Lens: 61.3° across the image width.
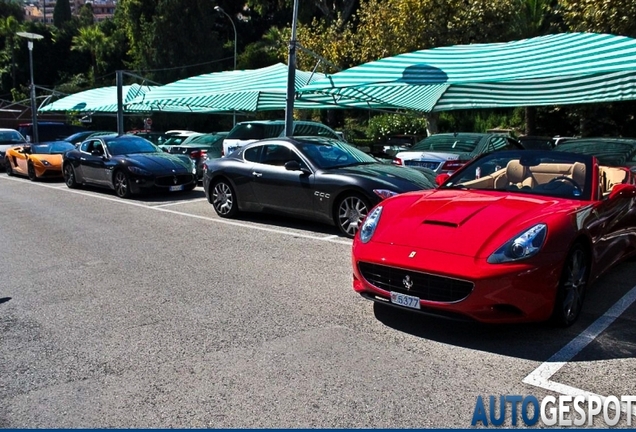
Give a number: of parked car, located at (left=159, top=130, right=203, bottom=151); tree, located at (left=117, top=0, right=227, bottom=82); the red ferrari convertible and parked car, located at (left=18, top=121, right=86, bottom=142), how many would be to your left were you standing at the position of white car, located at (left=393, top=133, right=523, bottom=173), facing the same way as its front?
3

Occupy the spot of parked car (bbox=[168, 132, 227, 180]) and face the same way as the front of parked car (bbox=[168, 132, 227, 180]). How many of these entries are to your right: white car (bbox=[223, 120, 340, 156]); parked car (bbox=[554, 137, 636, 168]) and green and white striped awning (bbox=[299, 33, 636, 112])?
3

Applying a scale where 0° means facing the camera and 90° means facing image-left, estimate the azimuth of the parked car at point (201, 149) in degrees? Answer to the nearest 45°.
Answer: approximately 225°

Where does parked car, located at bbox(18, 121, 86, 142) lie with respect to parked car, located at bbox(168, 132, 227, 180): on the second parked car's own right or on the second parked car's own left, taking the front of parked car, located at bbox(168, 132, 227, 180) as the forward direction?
on the second parked car's own left

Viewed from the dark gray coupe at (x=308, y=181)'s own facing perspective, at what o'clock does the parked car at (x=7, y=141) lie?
The parked car is roughly at 6 o'clock from the dark gray coupe.

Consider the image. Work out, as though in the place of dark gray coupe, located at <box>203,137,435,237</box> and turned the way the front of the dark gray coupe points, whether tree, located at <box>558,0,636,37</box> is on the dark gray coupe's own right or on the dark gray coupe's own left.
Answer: on the dark gray coupe's own left

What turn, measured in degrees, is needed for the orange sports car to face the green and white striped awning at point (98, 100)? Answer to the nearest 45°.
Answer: approximately 135° to its left

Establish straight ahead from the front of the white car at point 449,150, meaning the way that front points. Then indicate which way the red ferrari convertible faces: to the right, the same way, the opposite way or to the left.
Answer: the opposite way

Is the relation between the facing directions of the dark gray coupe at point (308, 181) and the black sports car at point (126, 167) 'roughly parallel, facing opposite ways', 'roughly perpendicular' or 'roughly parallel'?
roughly parallel

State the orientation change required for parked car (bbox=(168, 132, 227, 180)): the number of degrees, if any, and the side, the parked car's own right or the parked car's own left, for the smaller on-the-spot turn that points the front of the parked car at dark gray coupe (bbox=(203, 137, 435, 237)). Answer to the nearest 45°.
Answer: approximately 135° to the parked car's own right

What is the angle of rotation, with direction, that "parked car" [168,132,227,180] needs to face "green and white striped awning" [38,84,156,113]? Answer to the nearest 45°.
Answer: approximately 45° to its left

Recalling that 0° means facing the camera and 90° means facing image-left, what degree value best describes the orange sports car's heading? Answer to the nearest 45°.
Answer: approximately 315°

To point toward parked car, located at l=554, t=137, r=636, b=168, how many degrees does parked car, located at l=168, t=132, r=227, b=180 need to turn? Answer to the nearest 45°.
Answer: approximately 90° to its right

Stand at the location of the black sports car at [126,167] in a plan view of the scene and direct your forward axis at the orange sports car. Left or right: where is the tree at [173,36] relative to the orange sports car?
right

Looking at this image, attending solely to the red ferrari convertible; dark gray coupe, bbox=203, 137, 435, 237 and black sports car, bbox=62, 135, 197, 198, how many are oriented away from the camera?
0

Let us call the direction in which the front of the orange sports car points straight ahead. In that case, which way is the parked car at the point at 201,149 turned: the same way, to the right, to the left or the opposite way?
to the left

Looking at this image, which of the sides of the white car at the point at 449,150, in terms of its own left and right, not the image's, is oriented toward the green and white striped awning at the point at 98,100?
left

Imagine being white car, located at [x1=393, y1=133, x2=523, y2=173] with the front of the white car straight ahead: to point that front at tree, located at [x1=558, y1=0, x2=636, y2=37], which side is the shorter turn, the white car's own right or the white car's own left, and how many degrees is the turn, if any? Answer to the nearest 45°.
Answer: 0° — it already faces it

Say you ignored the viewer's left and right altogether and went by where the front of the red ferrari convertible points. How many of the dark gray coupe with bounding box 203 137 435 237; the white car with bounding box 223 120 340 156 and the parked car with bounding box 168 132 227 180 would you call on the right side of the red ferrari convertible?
3

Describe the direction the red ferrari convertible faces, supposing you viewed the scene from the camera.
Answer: facing the viewer and to the left of the viewer

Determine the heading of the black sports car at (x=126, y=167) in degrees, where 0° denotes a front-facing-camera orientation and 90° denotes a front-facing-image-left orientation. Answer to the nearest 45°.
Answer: approximately 315°
